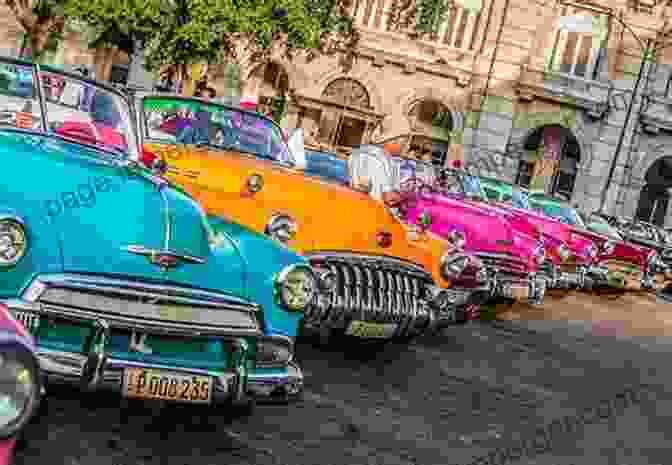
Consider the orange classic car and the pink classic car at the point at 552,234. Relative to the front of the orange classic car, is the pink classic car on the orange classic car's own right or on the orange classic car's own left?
on the orange classic car's own left

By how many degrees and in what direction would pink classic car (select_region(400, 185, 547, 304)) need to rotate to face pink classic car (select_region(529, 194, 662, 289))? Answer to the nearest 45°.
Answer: approximately 135° to its left

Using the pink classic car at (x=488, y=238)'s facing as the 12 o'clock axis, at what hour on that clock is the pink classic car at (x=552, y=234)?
the pink classic car at (x=552, y=234) is roughly at 8 o'clock from the pink classic car at (x=488, y=238).

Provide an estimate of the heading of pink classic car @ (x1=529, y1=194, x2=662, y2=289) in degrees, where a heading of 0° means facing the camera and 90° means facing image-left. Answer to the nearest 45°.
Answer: approximately 315°

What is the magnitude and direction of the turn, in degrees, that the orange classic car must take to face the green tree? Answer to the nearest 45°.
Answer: approximately 180°

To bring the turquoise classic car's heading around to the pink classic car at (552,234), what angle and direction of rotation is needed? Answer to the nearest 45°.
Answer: approximately 90° to its left

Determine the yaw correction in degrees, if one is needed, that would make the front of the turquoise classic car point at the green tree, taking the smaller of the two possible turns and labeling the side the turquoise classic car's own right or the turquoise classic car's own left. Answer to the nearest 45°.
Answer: approximately 135° to the turquoise classic car's own left

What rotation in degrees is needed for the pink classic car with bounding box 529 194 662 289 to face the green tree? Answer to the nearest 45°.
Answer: approximately 135° to its right

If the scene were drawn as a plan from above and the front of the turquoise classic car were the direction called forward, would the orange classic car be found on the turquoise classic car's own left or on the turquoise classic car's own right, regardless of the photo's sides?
on the turquoise classic car's own left

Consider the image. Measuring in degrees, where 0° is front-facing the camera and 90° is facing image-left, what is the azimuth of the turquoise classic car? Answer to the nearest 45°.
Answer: approximately 315°
